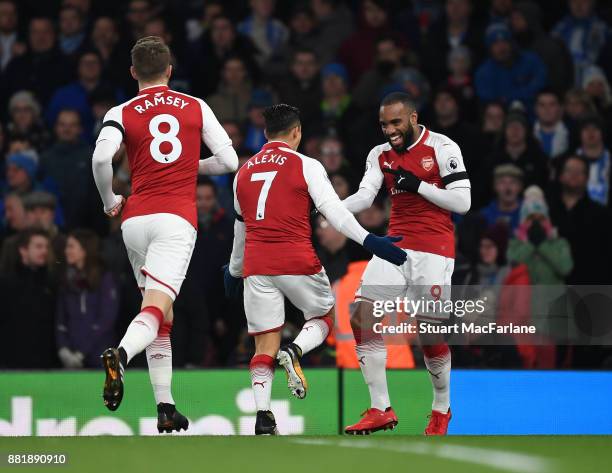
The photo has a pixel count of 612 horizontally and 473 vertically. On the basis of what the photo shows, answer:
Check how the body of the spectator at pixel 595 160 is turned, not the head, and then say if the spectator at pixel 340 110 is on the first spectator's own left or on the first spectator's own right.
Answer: on the first spectator's own right

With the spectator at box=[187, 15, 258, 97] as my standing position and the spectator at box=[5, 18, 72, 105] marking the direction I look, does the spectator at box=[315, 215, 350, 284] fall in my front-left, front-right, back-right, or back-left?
back-left

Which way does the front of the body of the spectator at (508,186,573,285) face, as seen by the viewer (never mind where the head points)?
toward the camera

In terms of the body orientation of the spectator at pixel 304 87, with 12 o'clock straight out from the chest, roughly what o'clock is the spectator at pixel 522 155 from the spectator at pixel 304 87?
the spectator at pixel 522 155 is roughly at 10 o'clock from the spectator at pixel 304 87.

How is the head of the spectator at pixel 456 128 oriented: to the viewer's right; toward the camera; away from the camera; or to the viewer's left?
toward the camera

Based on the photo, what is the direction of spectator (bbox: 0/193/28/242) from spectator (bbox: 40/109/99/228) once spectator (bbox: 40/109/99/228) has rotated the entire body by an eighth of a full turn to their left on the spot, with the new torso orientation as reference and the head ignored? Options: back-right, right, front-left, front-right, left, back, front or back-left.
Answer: right

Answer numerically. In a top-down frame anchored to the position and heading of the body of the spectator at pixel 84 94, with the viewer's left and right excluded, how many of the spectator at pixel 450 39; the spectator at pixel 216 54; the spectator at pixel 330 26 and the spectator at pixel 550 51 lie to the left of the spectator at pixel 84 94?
4

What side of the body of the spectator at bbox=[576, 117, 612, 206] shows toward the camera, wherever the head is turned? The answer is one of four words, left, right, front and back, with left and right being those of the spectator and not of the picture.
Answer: front

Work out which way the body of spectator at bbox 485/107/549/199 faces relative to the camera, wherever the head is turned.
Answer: toward the camera

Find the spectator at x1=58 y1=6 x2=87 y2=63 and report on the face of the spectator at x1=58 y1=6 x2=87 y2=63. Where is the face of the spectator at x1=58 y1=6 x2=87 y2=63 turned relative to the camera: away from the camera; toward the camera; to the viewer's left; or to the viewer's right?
toward the camera

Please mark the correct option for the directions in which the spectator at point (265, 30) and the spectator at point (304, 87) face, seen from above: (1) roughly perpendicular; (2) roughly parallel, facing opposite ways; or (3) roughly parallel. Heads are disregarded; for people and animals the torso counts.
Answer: roughly parallel

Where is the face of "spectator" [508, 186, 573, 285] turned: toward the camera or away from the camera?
toward the camera

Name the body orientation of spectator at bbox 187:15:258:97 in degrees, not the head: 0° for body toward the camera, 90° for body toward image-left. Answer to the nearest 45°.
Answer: approximately 0°

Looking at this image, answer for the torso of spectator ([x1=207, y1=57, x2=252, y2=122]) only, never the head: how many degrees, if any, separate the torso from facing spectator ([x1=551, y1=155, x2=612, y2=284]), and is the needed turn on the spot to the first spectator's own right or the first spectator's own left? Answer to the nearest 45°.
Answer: approximately 45° to the first spectator's own left

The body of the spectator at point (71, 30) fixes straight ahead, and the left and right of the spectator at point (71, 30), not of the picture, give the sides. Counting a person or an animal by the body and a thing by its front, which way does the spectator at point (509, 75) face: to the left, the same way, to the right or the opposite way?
the same way

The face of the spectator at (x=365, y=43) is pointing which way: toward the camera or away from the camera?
toward the camera
